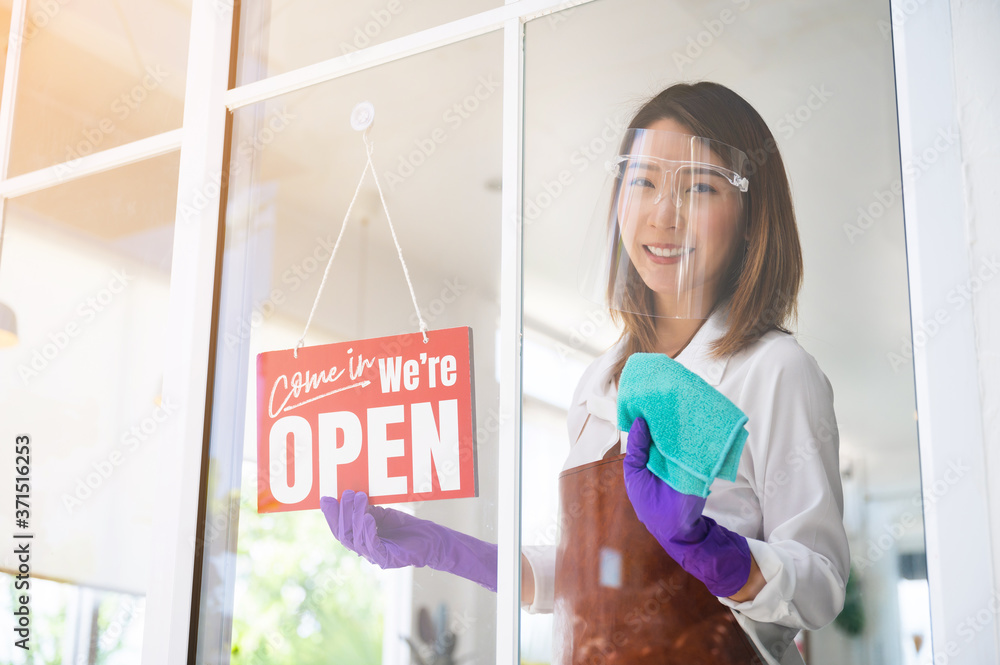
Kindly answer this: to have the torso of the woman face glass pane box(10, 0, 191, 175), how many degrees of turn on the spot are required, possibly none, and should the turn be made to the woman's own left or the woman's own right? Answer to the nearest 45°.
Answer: approximately 90° to the woman's own right

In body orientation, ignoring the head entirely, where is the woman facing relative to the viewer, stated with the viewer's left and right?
facing the viewer and to the left of the viewer

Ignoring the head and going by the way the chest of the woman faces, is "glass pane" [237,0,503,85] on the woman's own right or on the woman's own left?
on the woman's own right

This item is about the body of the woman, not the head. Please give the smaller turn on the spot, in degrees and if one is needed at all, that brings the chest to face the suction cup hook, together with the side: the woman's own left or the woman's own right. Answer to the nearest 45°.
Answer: approximately 90° to the woman's own right
